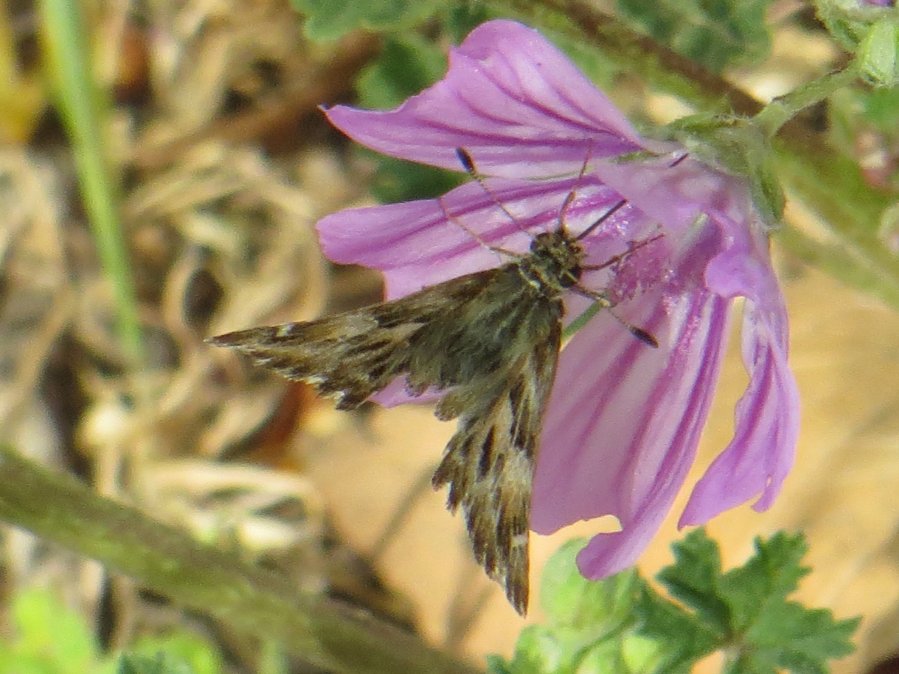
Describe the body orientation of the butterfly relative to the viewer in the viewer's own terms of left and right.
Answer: facing away from the viewer and to the right of the viewer

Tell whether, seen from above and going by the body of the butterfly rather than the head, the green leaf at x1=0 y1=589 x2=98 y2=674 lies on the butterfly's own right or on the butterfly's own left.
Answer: on the butterfly's own left
